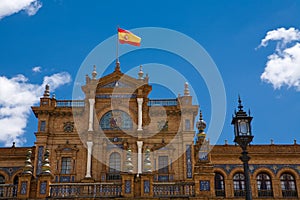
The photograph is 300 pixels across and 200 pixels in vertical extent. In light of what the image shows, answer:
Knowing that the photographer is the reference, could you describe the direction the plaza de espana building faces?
facing the viewer

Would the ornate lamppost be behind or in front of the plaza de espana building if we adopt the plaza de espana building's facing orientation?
in front
